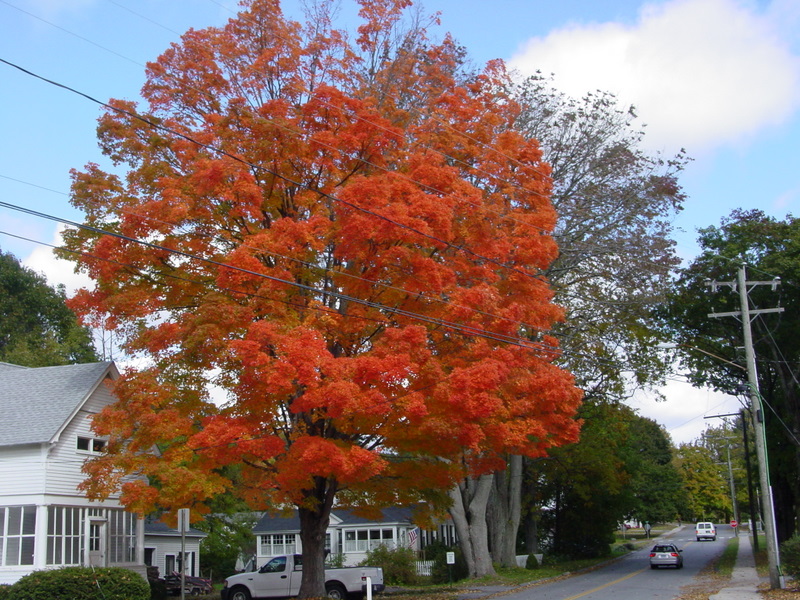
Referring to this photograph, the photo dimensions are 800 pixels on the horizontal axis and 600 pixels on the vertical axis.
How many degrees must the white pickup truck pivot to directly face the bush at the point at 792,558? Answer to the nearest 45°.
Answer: approximately 180°

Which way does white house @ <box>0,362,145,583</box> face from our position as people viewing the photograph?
facing the viewer and to the right of the viewer

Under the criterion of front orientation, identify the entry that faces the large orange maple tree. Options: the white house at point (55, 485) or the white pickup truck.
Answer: the white house

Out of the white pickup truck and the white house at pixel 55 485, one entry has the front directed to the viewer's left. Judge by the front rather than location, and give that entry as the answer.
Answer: the white pickup truck

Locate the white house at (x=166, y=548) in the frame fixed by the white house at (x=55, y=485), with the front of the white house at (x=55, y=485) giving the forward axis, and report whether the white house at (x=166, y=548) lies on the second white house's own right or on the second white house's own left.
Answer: on the second white house's own left

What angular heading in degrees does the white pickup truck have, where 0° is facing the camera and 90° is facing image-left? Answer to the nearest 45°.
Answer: approximately 90°

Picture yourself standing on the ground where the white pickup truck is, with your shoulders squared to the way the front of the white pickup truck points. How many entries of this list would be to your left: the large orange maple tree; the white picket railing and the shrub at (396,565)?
1

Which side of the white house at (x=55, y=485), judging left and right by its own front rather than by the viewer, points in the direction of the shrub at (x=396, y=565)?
left

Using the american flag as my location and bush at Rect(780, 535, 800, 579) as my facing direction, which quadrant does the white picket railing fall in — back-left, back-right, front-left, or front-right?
front-right

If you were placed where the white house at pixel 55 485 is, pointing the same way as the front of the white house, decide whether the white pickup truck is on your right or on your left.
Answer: on your left

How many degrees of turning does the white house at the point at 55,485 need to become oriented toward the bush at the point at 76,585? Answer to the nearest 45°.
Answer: approximately 45° to its right
